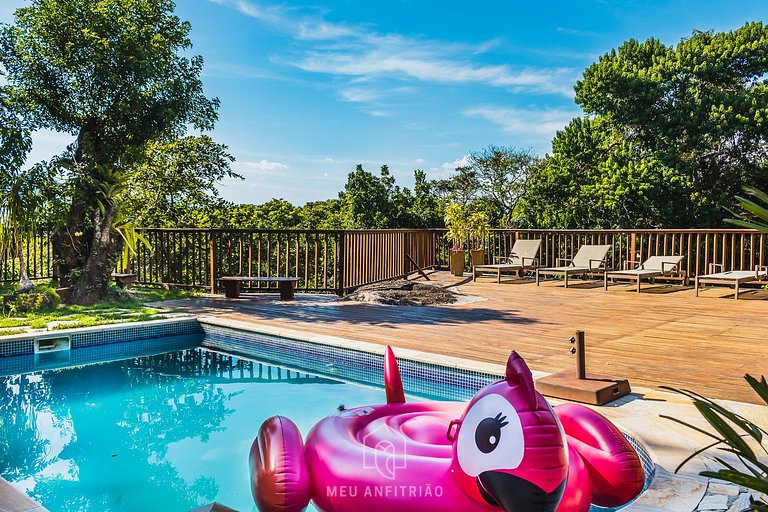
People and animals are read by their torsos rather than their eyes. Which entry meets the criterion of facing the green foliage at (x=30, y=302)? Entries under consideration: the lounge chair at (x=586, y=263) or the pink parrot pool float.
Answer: the lounge chair

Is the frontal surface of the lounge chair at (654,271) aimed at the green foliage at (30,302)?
yes

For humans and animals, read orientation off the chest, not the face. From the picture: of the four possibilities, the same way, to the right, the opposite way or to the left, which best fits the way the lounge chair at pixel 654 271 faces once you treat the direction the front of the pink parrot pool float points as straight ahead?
to the right

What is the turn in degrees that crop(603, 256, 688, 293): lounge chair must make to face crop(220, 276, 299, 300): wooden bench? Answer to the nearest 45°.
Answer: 0° — it already faces it

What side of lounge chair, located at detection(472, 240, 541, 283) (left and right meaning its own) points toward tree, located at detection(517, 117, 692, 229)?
back

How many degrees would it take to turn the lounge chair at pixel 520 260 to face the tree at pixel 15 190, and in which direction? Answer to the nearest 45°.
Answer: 0° — it already faces it

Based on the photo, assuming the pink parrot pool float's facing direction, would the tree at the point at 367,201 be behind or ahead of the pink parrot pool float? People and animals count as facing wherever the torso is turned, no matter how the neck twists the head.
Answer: behind

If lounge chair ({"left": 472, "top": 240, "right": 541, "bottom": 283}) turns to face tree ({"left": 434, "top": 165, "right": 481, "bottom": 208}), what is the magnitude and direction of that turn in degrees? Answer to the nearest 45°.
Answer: approximately 135° to its right

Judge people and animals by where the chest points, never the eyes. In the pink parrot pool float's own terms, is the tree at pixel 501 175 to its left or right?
on its left

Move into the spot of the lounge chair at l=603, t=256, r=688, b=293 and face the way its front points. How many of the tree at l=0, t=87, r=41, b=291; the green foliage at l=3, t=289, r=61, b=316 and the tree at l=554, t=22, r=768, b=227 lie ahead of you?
2

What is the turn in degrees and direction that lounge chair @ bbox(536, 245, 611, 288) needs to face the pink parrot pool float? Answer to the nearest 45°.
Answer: approximately 45° to its left

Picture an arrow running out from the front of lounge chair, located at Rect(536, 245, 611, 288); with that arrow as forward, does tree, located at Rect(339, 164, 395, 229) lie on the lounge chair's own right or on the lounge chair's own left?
on the lounge chair's own right

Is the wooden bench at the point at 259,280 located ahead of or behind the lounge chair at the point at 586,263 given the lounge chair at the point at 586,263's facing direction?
ahead

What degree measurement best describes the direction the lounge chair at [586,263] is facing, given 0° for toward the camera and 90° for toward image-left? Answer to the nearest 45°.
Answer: approximately 45°
